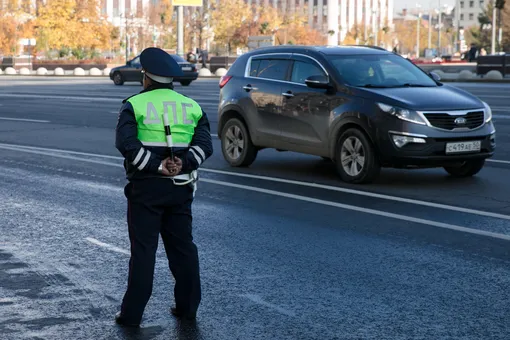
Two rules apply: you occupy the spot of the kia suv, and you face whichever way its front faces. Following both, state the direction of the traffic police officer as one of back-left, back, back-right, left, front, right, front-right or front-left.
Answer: front-right

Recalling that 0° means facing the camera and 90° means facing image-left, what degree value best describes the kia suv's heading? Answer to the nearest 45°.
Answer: approximately 315°
